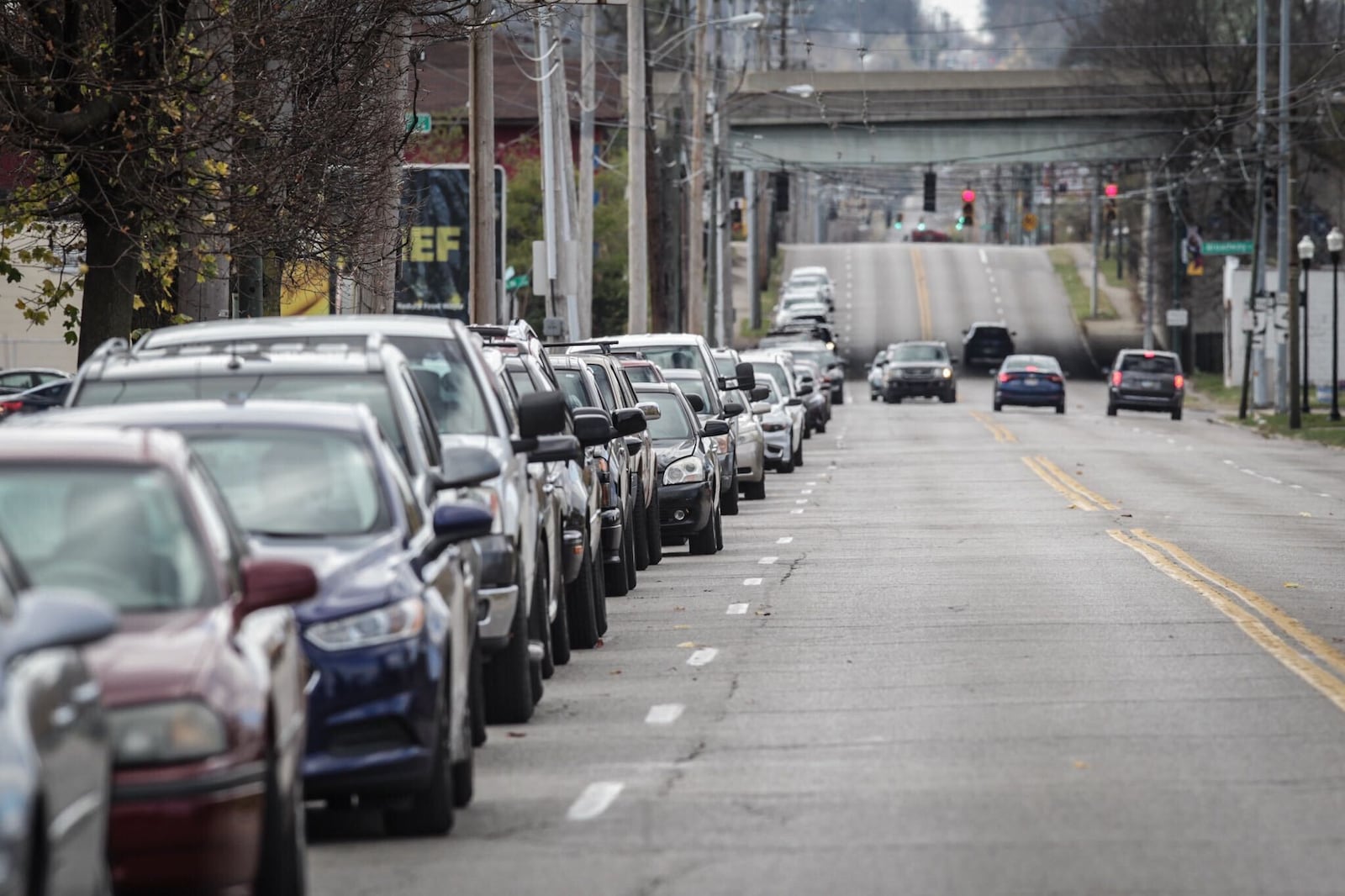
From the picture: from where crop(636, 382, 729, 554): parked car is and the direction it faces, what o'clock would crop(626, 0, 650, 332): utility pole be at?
The utility pole is roughly at 6 o'clock from the parked car.

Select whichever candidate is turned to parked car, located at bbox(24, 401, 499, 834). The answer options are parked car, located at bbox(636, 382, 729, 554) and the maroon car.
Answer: parked car, located at bbox(636, 382, 729, 554)

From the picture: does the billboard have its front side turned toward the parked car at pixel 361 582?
yes

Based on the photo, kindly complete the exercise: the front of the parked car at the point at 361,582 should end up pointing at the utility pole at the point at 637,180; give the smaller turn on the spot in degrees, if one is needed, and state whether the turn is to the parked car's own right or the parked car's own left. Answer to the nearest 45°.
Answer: approximately 180°

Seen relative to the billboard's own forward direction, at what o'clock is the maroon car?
The maroon car is roughly at 12 o'clock from the billboard.

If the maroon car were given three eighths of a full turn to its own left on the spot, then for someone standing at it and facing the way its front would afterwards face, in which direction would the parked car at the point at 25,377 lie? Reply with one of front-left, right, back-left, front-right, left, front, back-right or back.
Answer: front-left

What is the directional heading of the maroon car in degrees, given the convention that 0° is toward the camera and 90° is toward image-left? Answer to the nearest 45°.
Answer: approximately 0°

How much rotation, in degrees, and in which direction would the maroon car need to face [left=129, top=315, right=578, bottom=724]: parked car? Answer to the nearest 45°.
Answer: approximately 180°

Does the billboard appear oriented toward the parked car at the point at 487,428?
yes

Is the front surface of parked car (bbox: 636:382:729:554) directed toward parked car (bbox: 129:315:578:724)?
yes

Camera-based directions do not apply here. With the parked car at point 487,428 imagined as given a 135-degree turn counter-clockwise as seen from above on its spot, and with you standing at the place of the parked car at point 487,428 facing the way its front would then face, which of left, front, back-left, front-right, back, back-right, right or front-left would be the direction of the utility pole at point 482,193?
front-left
